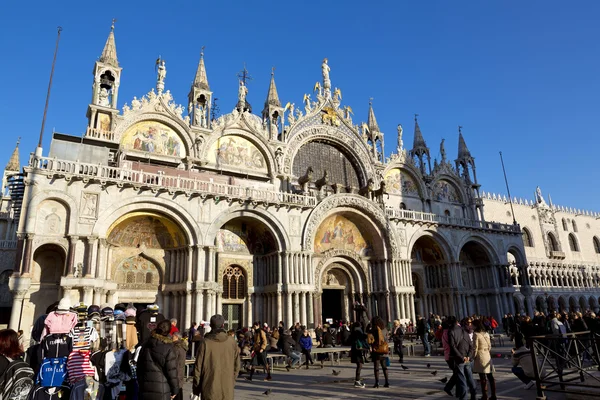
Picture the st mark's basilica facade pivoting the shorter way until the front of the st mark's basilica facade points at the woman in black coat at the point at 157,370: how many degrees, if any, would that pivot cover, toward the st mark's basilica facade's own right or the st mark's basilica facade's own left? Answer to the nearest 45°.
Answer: approximately 45° to the st mark's basilica facade's own right

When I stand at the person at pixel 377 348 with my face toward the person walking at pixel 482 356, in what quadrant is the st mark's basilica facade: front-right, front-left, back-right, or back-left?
back-left

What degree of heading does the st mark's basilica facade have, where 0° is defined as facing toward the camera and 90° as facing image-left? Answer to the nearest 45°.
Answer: approximately 315°

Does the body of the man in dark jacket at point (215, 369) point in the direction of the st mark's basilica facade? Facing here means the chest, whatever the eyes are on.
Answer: yes

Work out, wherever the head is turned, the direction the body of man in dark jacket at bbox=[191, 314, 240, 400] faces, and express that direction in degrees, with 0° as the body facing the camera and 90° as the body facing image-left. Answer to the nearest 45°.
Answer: approximately 180°

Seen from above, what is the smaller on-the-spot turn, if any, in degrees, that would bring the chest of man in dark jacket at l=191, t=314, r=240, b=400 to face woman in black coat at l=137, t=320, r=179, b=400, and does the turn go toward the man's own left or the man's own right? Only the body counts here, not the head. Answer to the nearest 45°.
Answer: approximately 90° to the man's own left

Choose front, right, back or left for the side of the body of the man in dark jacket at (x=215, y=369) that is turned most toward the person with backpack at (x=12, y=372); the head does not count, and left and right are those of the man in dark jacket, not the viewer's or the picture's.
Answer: left

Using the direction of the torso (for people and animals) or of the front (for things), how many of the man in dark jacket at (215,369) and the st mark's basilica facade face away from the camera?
1

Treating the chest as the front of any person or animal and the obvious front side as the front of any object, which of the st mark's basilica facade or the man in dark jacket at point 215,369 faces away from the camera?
the man in dark jacket

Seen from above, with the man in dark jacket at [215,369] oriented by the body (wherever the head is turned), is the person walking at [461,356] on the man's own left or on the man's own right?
on the man's own right

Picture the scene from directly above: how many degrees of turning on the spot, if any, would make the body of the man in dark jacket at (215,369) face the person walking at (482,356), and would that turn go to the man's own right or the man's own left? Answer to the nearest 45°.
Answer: approximately 90° to the man's own right

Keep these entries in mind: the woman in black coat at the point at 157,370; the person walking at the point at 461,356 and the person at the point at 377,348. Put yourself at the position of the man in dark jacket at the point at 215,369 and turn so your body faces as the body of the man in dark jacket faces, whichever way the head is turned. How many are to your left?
1
